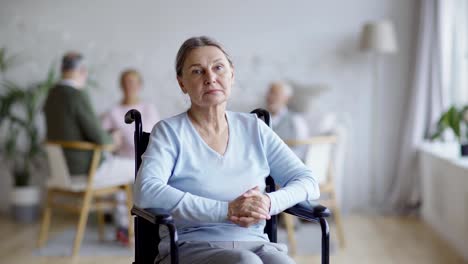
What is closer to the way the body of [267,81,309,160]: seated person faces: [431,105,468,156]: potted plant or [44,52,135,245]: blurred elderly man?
the blurred elderly man

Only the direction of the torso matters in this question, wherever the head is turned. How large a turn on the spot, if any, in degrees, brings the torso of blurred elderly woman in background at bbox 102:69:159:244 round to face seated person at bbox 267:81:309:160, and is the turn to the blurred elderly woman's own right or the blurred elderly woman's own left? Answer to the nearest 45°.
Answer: approximately 90° to the blurred elderly woman's own left

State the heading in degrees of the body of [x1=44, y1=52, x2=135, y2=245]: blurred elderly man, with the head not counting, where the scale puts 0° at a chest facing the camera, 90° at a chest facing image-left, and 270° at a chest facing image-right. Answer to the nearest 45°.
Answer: approximately 225°

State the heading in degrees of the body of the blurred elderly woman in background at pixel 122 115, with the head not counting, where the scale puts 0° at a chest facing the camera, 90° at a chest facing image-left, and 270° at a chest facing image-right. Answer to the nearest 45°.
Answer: approximately 0°

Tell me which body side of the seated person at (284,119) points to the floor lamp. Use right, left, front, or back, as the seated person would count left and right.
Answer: back

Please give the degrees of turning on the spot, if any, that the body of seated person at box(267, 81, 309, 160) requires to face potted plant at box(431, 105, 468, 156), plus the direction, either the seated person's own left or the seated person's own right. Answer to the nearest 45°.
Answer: approximately 135° to the seated person's own left

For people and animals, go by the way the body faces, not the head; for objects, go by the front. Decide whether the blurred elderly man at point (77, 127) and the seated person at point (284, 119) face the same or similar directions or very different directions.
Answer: very different directions

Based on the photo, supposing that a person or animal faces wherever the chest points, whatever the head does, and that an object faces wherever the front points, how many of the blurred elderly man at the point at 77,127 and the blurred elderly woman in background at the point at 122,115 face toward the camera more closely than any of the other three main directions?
1

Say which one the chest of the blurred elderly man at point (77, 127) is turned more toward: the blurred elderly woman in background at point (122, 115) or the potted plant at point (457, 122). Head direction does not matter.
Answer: the blurred elderly woman in background

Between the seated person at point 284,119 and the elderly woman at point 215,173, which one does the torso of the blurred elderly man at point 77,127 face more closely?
the seated person

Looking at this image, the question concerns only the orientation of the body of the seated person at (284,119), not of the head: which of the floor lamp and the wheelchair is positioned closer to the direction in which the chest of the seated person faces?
the wheelchair

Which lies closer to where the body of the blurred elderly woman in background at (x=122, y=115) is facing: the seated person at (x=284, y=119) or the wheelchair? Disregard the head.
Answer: the wheelchair

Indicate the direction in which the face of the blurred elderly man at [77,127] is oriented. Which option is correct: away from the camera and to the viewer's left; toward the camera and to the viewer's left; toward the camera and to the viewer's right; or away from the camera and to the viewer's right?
away from the camera and to the viewer's right
